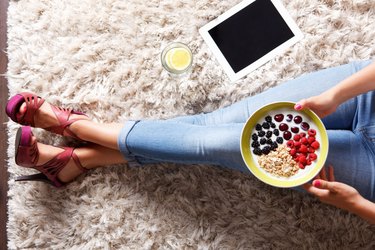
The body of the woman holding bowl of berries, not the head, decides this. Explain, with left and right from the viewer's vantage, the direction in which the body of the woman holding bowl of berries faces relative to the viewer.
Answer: facing to the left of the viewer
